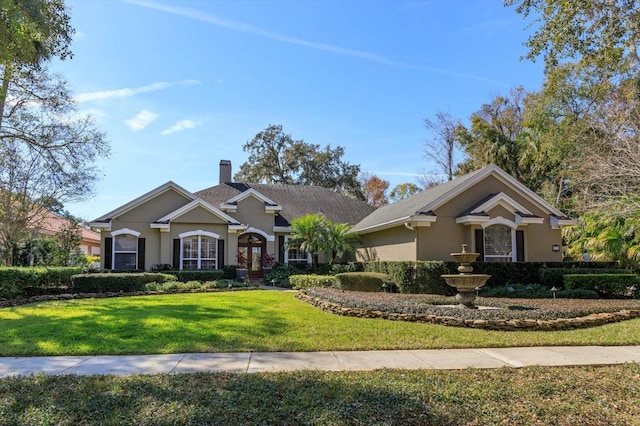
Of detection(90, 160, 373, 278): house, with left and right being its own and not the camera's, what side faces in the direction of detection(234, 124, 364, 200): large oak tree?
back

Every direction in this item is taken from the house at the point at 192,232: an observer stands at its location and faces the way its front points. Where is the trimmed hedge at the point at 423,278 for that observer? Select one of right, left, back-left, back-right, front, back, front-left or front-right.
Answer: front-left

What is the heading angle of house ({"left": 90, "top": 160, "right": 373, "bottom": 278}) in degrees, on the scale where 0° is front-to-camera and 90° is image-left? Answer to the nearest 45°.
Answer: approximately 0°

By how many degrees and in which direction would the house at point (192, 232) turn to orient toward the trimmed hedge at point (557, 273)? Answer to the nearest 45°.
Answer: approximately 45° to its left

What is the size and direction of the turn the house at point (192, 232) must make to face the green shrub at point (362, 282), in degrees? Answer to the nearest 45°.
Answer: approximately 45° to its left

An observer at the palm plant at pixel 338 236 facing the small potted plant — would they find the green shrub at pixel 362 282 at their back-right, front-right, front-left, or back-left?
back-left

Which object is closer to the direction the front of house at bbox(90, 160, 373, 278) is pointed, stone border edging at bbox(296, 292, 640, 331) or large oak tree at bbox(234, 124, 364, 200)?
the stone border edging

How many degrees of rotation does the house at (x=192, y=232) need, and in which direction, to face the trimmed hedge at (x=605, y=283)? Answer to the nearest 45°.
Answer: approximately 45° to its left

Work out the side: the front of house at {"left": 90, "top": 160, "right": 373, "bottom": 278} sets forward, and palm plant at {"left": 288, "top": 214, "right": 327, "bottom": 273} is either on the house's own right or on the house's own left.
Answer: on the house's own left

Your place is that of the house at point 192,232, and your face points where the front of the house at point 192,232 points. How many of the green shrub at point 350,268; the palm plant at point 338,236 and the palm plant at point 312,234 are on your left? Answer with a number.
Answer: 3
